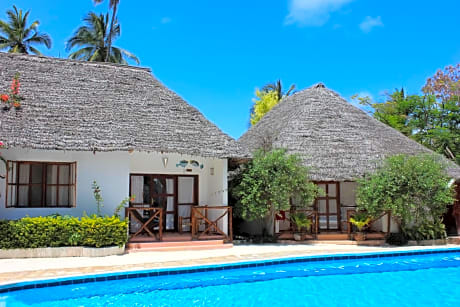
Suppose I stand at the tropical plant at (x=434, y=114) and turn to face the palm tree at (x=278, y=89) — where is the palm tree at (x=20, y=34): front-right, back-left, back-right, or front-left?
front-left

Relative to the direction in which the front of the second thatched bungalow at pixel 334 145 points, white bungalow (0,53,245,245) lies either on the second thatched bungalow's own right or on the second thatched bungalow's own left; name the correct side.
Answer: on the second thatched bungalow's own right

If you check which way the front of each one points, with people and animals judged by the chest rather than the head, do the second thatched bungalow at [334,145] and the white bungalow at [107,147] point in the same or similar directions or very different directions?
same or similar directions

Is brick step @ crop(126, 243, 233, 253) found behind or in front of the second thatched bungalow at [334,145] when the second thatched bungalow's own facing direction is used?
in front

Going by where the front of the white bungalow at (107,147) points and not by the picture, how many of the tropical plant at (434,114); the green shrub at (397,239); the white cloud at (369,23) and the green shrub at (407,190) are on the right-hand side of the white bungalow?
0

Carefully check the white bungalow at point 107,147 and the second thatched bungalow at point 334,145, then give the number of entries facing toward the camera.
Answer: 2

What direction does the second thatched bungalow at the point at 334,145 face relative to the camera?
toward the camera

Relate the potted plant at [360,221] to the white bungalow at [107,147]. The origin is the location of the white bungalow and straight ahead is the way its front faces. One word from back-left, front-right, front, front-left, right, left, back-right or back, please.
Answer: left

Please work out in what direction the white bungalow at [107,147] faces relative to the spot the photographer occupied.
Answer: facing the viewer

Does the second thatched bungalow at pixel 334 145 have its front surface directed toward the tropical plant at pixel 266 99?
no
